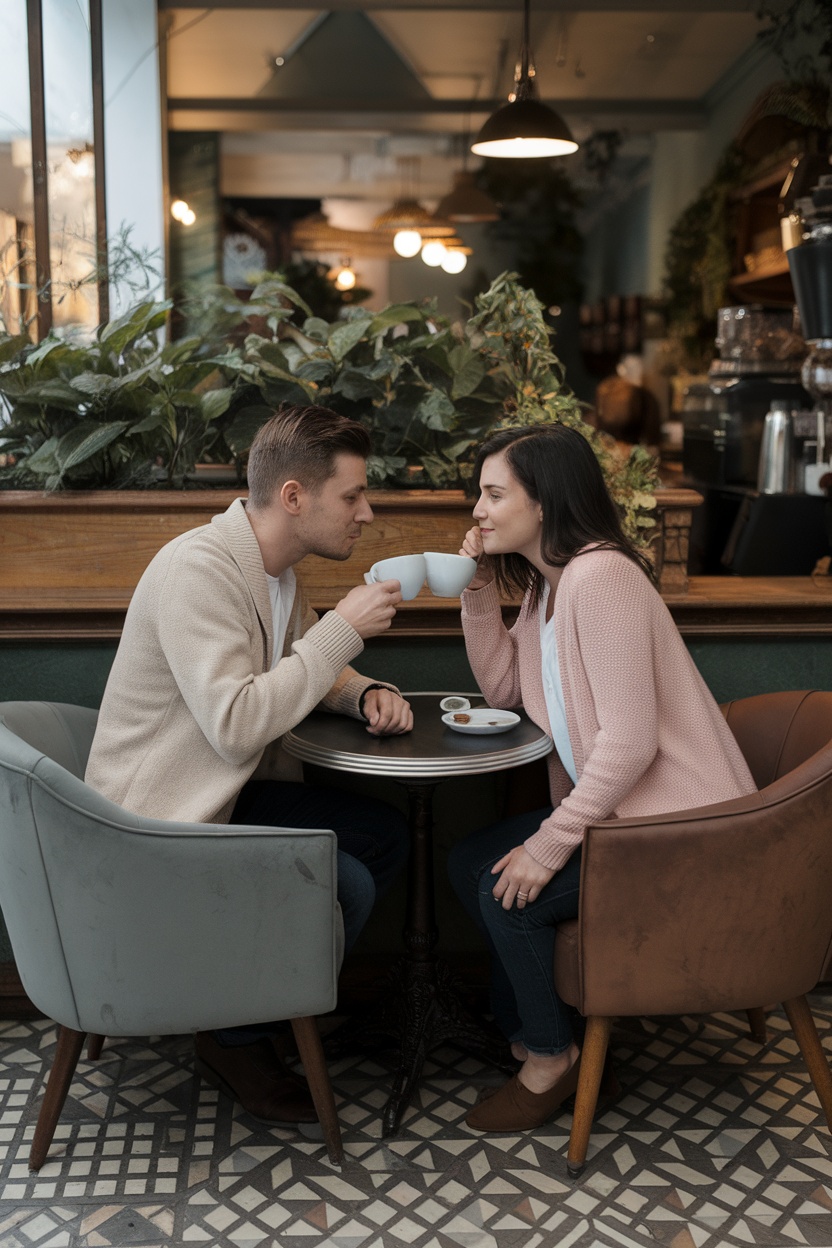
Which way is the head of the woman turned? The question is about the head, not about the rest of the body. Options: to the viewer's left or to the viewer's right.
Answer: to the viewer's left

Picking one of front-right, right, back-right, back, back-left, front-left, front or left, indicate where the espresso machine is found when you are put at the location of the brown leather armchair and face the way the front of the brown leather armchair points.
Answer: right

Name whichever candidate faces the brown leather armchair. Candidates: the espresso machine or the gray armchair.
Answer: the gray armchair

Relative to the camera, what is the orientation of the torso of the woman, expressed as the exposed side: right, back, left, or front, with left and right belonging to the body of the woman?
left

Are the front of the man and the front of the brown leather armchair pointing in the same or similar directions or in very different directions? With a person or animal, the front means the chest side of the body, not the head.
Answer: very different directions

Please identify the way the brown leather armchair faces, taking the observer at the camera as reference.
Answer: facing to the left of the viewer

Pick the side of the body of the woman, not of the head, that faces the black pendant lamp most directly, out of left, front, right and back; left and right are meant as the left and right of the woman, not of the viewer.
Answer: right

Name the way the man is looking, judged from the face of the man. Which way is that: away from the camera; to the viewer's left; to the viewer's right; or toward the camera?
to the viewer's right

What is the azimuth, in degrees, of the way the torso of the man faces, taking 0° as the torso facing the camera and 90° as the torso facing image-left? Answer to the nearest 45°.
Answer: approximately 270°

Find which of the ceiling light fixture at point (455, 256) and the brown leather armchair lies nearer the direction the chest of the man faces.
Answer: the brown leather armchair

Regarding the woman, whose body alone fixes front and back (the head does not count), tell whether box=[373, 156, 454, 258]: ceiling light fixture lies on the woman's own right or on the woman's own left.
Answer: on the woman's own right

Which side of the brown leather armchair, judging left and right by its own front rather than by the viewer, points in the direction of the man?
front

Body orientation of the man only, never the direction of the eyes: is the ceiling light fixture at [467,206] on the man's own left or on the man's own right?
on the man's own left

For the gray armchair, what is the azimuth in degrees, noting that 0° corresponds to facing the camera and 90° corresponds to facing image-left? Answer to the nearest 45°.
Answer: approximately 270°
